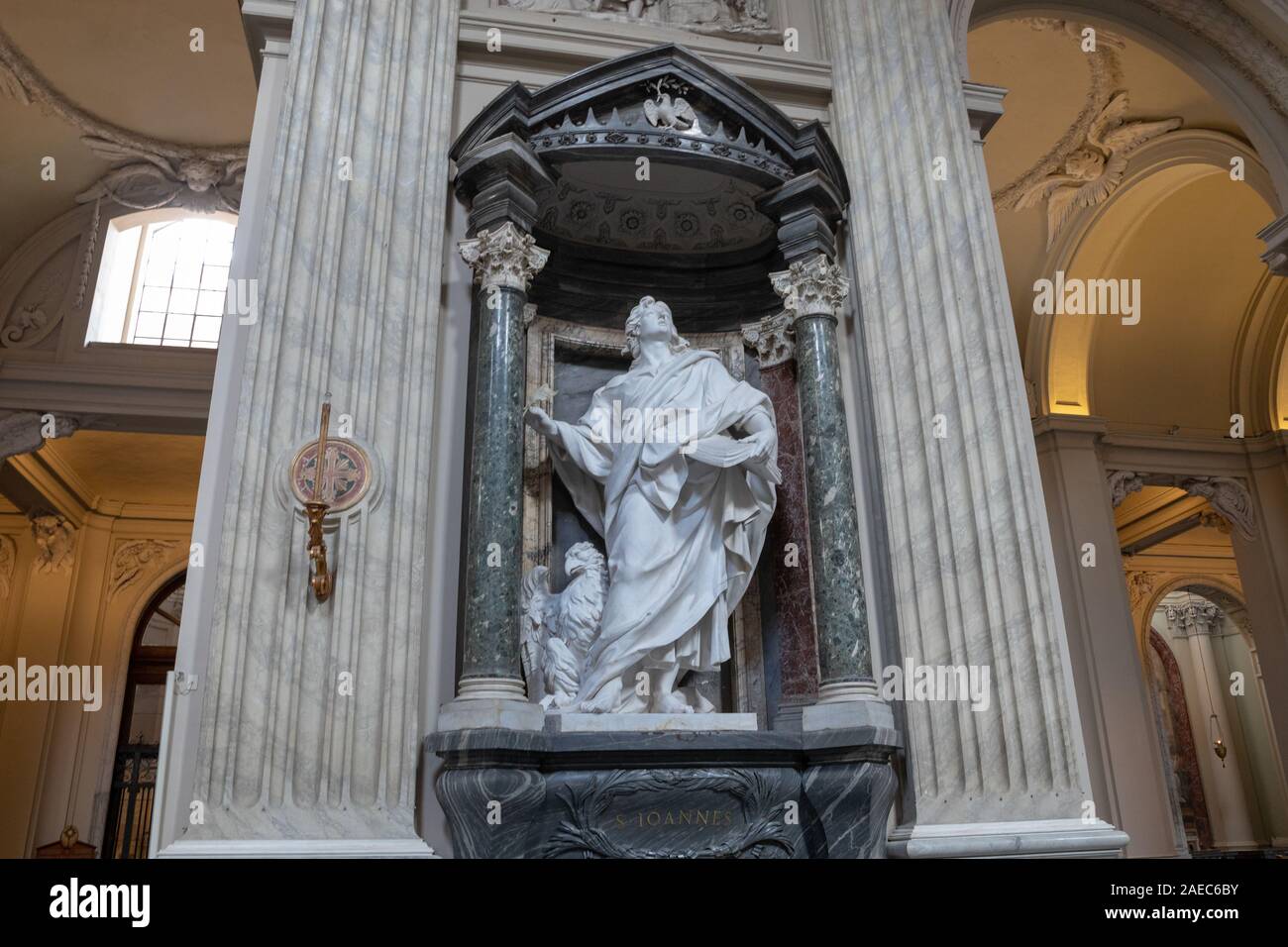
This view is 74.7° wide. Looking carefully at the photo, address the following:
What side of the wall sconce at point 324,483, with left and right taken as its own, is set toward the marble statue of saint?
left

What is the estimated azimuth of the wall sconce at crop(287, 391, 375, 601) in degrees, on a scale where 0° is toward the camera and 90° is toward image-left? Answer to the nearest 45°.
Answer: approximately 0°

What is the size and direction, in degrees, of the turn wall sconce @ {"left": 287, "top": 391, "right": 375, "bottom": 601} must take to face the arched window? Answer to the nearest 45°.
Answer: approximately 180°

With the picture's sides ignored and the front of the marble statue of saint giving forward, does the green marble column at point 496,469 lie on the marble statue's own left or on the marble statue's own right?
on the marble statue's own right

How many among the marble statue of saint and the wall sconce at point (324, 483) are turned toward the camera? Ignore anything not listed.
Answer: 2

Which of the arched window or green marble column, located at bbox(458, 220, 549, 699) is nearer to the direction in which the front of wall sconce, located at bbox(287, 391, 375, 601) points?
the green marble column

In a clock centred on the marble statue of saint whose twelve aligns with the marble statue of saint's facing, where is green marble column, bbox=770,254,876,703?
The green marble column is roughly at 9 o'clock from the marble statue of saint.

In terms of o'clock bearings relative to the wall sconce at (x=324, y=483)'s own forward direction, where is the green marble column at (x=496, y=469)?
The green marble column is roughly at 9 o'clock from the wall sconce.

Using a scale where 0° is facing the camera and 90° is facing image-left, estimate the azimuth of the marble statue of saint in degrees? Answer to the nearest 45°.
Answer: approximately 0°

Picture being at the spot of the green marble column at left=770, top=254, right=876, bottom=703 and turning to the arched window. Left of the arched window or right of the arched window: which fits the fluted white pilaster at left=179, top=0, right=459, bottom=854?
left
